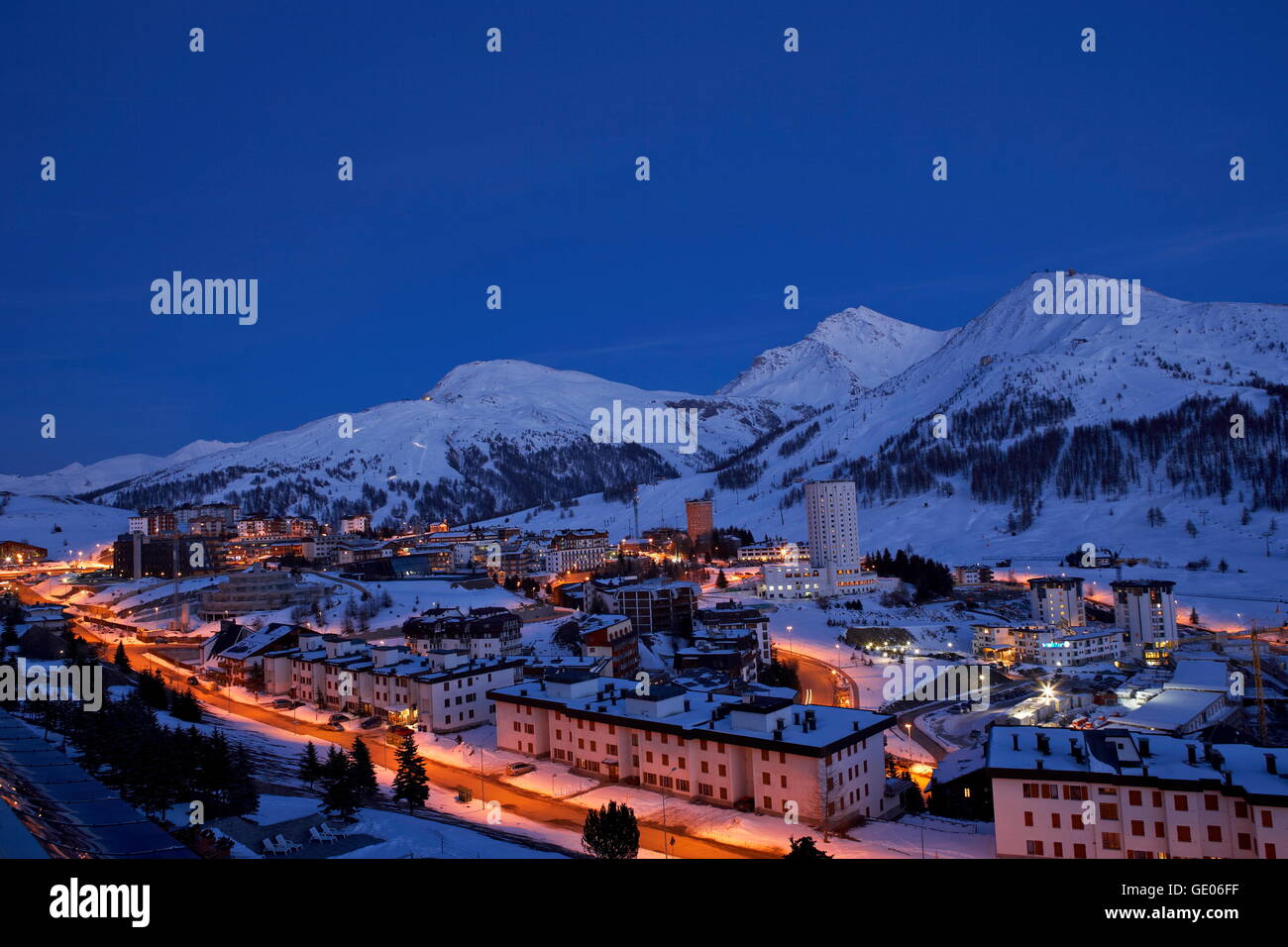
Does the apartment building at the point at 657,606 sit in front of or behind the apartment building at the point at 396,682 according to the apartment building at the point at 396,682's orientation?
behind

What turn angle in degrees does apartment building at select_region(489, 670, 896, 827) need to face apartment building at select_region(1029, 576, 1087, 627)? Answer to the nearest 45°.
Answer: approximately 180°

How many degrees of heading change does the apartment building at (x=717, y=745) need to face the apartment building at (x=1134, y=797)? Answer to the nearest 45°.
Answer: approximately 90° to its left

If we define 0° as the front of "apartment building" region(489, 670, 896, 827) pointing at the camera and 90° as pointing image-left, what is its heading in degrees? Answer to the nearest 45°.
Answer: approximately 45°

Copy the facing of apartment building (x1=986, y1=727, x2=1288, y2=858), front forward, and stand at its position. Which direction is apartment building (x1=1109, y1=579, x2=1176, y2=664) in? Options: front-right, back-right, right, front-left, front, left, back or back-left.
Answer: back

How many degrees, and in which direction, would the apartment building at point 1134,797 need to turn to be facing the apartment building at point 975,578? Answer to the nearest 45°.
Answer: approximately 180°

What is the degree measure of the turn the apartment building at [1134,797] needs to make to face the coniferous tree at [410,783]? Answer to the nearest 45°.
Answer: approximately 90° to its right
